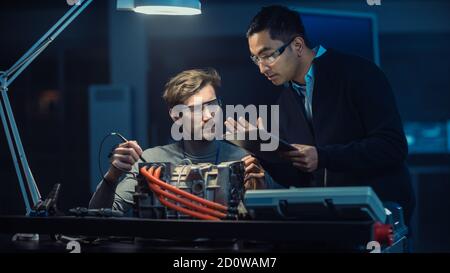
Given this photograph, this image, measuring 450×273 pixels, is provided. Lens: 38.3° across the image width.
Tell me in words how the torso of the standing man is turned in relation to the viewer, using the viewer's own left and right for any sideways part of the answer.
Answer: facing the viewer and to the left of the viewer

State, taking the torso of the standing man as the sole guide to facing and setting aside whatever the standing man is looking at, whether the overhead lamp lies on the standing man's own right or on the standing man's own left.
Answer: on the standing man's own right

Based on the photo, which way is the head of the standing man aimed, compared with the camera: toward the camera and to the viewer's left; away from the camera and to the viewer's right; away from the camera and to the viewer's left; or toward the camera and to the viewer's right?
toward the camera and to the viewer's left
